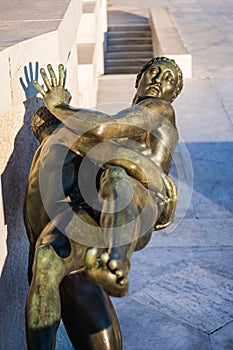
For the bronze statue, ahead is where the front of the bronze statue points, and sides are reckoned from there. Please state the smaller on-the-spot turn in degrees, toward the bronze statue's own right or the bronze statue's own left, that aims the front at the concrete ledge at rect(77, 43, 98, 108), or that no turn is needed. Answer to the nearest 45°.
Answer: approximately 180°

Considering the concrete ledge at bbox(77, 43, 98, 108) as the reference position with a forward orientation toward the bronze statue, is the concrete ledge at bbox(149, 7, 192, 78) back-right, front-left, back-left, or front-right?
back-left

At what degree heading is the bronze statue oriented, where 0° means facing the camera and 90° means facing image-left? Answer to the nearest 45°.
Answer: approximately 0°

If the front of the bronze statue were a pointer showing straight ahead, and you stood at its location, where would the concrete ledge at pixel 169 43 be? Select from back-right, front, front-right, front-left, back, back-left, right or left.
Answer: back

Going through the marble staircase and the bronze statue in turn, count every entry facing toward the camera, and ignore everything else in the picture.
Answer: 2

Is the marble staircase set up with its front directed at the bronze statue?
yes

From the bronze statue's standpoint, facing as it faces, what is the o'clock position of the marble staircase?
The marble staircase is roughly at 6 o'clock from the bronze statue.
